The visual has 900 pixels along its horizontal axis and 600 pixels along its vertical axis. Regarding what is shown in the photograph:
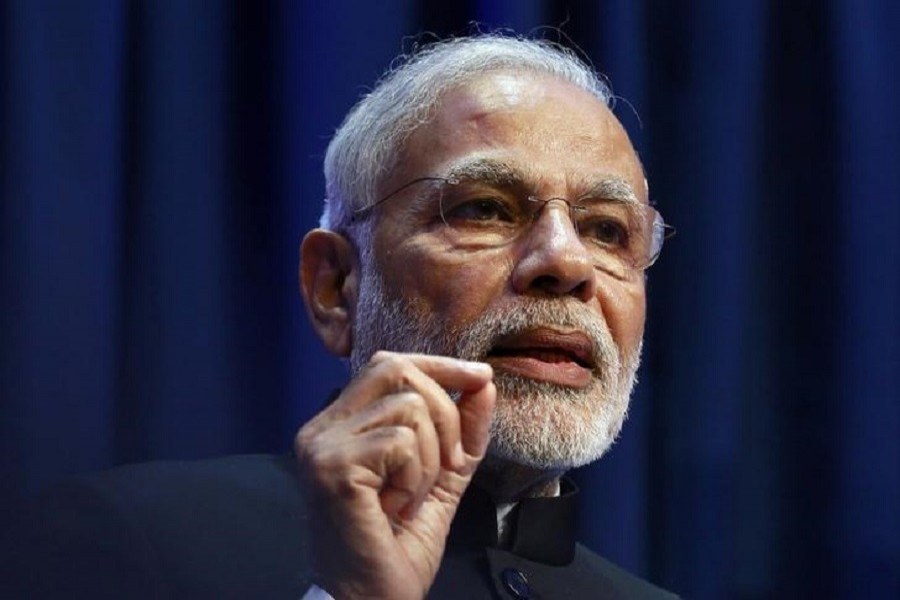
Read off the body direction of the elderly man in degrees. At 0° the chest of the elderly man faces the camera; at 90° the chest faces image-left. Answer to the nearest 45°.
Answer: approximately 315°
